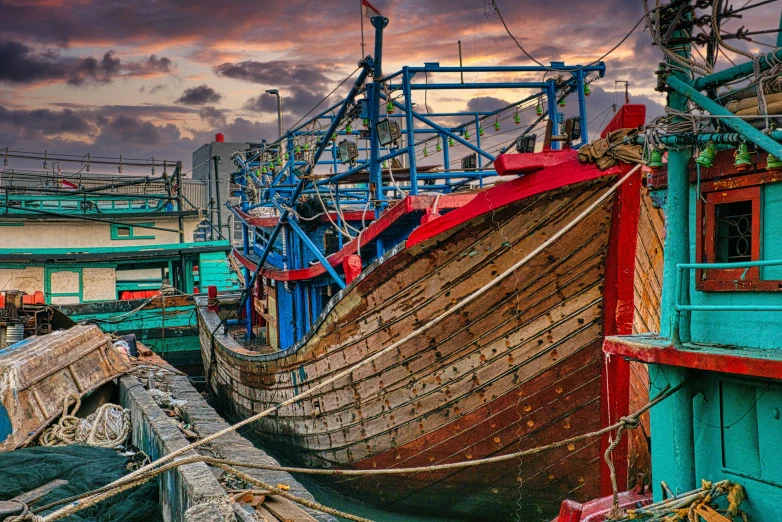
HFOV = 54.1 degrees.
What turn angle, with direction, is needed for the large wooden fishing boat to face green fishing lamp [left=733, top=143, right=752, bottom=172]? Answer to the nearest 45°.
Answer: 0° — it already faces it

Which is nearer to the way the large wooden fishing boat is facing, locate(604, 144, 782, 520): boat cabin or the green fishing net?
the boat cabin

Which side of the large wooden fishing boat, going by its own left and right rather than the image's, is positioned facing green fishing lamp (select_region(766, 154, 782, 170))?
front

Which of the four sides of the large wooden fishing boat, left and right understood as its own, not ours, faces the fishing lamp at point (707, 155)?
front

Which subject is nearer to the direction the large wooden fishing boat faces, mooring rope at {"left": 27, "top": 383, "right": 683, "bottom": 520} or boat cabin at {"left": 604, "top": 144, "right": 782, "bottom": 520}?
the boat cabin

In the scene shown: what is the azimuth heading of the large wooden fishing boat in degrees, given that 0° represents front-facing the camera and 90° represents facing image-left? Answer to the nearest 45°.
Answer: approximately 315°

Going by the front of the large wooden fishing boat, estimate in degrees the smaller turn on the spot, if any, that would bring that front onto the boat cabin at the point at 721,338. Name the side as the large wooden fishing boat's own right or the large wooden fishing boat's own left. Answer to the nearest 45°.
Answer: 0° — it already faces it

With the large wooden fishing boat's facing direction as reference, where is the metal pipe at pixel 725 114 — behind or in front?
in front

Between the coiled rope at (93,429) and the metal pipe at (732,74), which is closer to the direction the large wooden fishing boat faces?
the metal pipe
